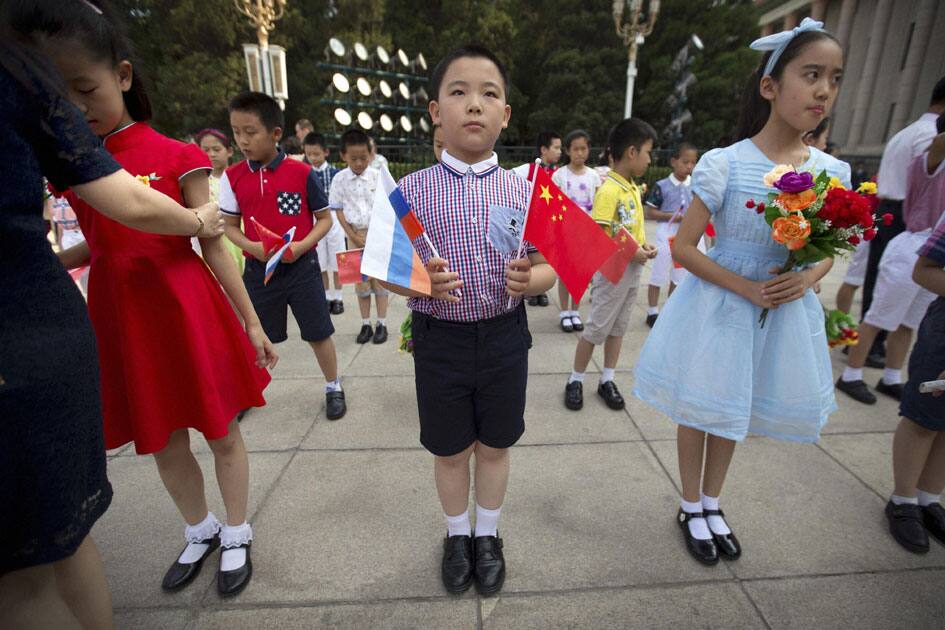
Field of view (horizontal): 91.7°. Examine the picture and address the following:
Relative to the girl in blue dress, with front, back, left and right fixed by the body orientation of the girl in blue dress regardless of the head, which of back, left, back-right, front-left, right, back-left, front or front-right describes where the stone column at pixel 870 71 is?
back-left

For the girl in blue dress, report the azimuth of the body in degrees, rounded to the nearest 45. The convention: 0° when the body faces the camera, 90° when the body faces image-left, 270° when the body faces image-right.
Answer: approximately 315°

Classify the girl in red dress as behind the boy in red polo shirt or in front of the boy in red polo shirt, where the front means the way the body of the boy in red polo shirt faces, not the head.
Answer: in front

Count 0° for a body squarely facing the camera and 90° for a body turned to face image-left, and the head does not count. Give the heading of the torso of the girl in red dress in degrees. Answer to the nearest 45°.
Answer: approximately 45°

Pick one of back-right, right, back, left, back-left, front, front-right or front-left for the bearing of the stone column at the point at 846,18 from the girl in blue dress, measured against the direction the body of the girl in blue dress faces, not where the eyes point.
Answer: back-left

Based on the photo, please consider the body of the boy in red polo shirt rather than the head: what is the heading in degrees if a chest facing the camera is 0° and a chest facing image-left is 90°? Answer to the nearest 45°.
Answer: approximately 0°

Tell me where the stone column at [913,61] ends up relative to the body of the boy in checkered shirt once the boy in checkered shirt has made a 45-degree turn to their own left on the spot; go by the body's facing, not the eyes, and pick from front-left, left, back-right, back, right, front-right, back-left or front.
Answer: left
